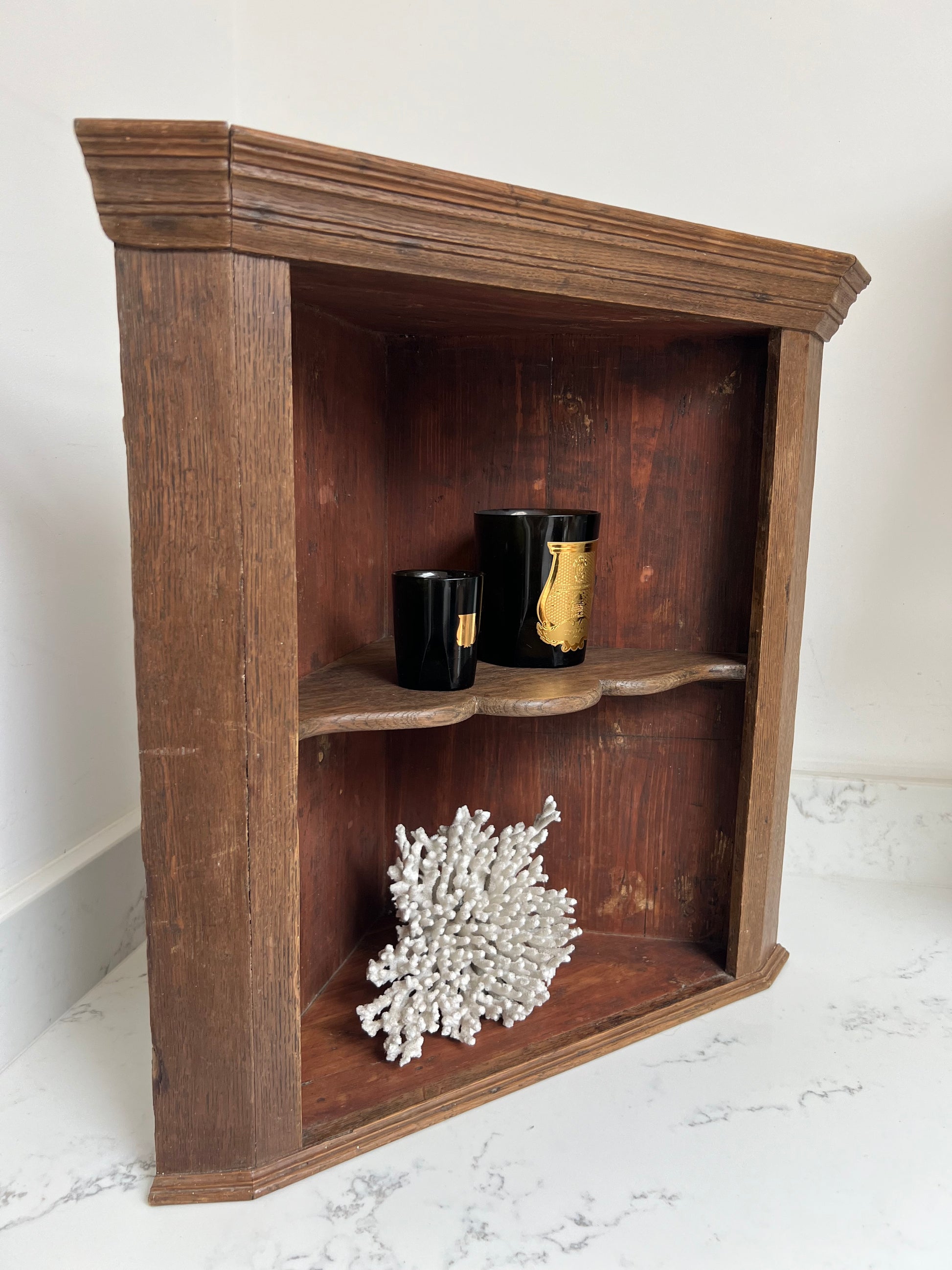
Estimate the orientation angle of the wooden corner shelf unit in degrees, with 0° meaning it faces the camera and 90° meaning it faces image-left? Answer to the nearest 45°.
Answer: approximately 315°
